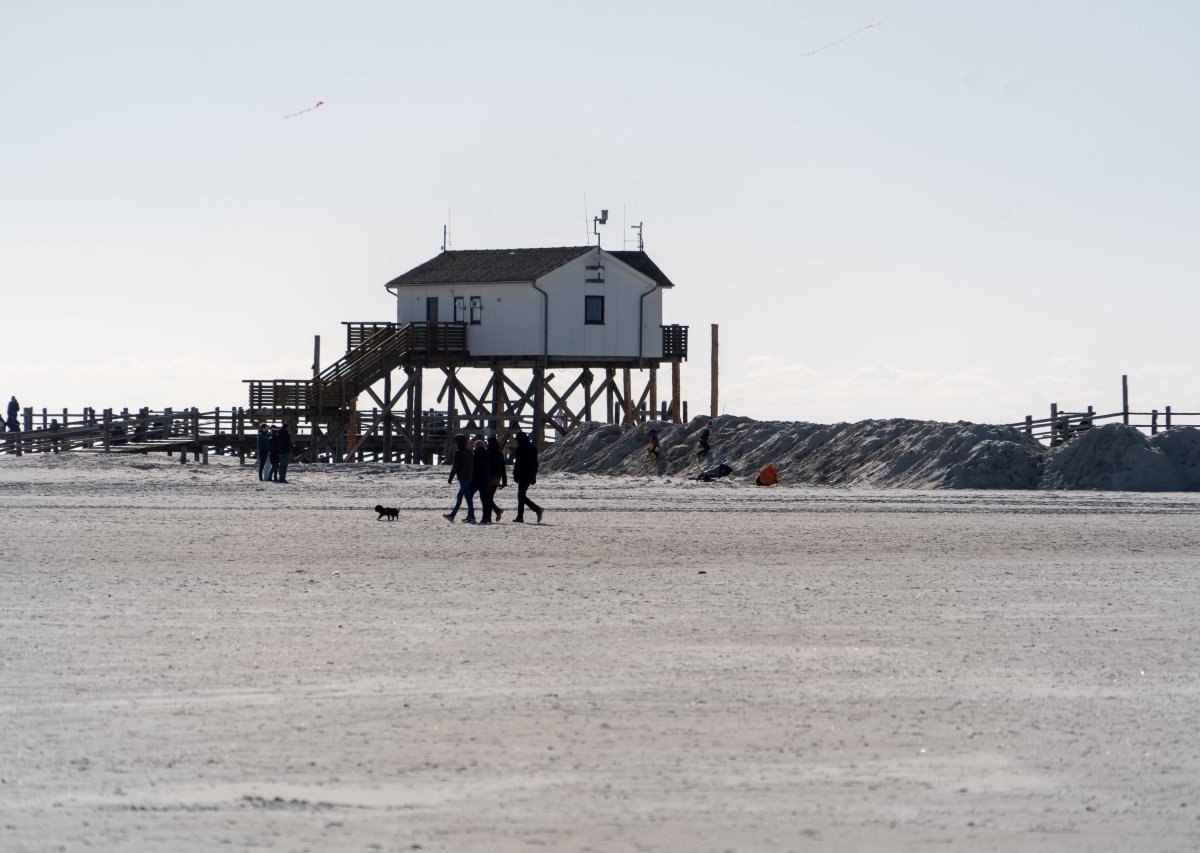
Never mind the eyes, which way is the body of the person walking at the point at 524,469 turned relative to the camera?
to the viewer's left

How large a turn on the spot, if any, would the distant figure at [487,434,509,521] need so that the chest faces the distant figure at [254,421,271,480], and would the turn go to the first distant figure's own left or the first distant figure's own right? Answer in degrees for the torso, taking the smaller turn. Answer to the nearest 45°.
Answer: approximately 90° to the first distant figure's own right

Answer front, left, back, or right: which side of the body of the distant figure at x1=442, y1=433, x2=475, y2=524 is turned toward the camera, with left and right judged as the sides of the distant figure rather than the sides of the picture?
left

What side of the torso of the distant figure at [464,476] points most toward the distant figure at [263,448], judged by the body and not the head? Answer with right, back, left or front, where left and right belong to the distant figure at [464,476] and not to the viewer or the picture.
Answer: right

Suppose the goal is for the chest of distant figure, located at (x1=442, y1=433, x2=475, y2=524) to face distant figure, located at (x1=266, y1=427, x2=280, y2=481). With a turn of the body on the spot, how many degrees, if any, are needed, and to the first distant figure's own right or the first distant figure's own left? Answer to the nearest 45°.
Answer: approximately 90° to the first distant figure's own right

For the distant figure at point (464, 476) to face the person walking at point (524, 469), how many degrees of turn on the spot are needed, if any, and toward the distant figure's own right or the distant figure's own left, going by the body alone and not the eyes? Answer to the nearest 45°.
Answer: approximately 180°

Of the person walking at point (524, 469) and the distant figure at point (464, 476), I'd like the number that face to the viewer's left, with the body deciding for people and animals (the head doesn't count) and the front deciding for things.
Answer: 2

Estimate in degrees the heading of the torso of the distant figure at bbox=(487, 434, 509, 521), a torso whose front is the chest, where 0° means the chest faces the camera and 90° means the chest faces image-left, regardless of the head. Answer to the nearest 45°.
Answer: approximately 90°
